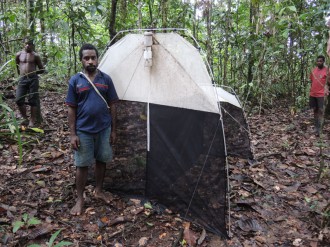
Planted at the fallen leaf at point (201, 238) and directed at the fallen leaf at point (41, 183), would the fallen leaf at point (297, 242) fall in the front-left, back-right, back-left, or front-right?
back-right

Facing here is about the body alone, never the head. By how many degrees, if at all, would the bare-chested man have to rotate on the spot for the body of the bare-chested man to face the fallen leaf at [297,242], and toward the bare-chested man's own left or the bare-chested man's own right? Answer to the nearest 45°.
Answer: approximately 45° to the bare-chested man's own left

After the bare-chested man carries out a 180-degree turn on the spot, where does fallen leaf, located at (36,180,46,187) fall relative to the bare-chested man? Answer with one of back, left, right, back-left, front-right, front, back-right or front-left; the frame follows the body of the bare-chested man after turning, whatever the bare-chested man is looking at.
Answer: back

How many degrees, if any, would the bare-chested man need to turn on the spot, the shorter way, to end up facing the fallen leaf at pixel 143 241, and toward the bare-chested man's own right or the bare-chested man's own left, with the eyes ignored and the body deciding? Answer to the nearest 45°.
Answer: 0° — they already face it

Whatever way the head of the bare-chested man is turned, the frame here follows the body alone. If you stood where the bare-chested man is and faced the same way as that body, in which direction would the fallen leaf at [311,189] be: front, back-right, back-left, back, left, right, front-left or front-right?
front-left

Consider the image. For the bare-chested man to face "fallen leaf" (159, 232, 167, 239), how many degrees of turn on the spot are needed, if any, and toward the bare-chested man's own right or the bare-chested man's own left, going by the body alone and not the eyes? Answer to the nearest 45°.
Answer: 0° — they already face it

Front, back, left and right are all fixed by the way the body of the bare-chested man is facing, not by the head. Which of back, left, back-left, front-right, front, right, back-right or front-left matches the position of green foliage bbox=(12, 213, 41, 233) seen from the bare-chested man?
front

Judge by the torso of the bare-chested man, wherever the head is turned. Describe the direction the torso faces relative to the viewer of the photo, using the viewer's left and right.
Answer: facing the viewer

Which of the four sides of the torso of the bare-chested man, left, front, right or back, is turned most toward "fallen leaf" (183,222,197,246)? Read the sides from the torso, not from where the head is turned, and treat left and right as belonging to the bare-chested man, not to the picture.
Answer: front

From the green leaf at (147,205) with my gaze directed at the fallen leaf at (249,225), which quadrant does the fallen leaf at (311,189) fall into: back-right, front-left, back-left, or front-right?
front-left

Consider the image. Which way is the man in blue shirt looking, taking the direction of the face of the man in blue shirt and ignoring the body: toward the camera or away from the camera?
toward the camera

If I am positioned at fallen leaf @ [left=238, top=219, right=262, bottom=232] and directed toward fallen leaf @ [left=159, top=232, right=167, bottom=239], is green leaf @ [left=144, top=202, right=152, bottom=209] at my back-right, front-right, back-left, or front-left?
front-right
